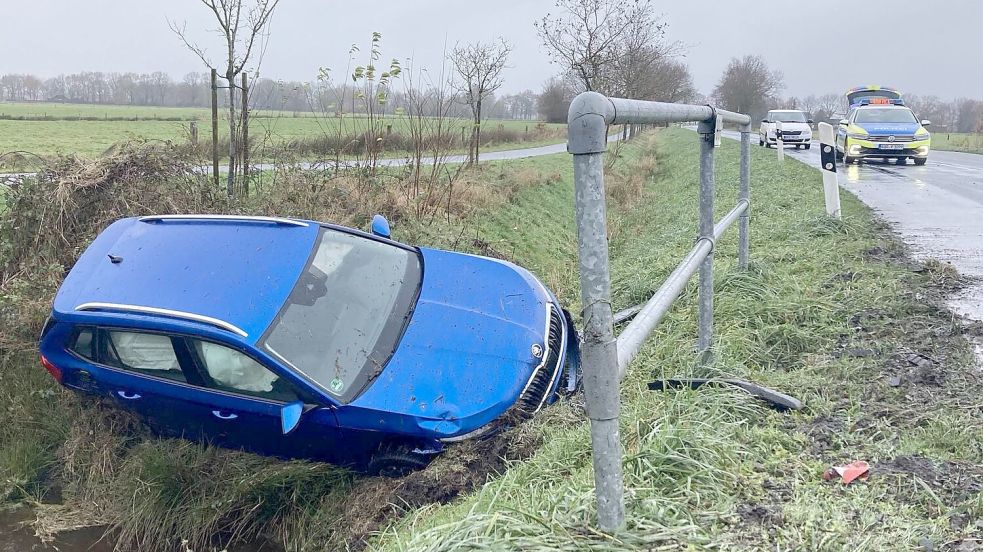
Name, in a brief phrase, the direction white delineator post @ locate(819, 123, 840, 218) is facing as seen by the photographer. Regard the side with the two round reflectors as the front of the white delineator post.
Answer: facing the viewer

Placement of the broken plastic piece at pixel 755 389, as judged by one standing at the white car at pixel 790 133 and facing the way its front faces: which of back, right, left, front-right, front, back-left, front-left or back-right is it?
front

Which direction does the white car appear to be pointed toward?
toward the camera

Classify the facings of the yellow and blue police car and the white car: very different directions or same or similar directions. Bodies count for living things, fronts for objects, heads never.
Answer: same or similar directions

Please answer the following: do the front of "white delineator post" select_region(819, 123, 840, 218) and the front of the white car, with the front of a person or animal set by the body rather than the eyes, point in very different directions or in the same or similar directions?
same or similar directions

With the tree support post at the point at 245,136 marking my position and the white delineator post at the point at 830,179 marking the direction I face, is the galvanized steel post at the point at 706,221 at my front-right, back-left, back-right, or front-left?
front-right

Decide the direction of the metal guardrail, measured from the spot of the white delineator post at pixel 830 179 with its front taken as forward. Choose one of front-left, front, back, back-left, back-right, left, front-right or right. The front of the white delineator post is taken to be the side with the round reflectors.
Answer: front

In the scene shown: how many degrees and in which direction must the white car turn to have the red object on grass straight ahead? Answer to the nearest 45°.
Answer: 0° — it already faces it

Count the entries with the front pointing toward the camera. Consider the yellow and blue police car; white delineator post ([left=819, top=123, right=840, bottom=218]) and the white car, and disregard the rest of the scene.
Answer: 3

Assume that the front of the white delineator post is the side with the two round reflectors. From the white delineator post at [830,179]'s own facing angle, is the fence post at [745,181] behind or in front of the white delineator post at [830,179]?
in front

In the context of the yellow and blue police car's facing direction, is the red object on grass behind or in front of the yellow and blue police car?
in front

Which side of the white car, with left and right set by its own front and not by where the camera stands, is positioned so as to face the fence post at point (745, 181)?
front

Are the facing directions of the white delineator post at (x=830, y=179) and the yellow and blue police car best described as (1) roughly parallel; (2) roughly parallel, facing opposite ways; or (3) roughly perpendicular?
roughly parallel

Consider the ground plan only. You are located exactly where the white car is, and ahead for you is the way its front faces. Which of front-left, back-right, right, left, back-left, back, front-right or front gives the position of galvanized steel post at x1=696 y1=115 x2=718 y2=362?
front

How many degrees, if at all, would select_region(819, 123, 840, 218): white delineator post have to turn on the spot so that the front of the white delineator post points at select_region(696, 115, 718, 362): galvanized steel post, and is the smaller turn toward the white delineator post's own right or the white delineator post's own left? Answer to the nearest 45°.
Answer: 0° — it already faces it

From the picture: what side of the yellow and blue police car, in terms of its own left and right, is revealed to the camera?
front

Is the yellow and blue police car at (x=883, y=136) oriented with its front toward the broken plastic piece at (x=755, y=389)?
yes

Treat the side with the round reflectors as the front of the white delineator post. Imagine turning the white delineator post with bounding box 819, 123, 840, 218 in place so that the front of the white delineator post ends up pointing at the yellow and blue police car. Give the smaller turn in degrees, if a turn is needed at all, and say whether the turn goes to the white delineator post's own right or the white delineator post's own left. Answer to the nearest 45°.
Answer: approximately 180°
